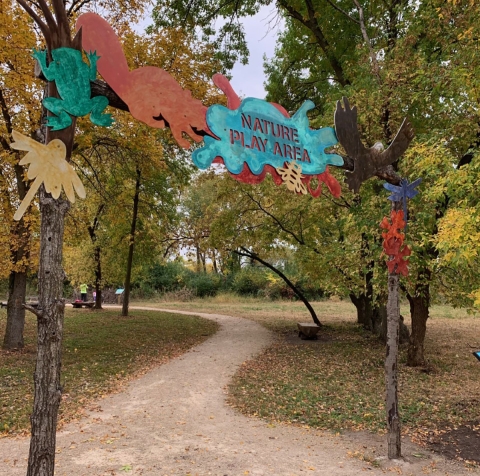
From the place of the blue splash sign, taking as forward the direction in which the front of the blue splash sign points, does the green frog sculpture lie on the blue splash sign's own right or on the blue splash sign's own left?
on the blue splash sign's own right

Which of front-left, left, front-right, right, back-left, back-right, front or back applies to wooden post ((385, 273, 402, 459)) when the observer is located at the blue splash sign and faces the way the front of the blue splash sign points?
back-left

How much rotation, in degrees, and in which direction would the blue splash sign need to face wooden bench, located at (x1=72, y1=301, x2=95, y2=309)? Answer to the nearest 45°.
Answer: approximately 135° to its right

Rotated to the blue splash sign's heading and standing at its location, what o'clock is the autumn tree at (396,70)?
The autumn tree is roughly at 7 o'clock from the blue splash sign.

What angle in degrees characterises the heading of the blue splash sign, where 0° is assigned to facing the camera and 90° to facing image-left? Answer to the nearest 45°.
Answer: approximately 0°

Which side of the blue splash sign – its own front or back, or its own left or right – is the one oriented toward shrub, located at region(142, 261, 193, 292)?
back

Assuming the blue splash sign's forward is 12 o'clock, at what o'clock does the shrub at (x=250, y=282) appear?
The shrub is roughly at 6 o'clock from the blue splash sign.

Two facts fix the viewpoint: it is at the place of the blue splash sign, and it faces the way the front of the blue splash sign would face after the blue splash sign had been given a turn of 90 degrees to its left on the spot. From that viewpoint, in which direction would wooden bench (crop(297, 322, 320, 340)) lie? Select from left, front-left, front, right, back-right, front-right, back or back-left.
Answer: left

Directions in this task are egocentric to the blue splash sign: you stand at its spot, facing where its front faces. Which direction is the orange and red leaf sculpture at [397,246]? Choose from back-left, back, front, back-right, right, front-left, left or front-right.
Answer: back-left
